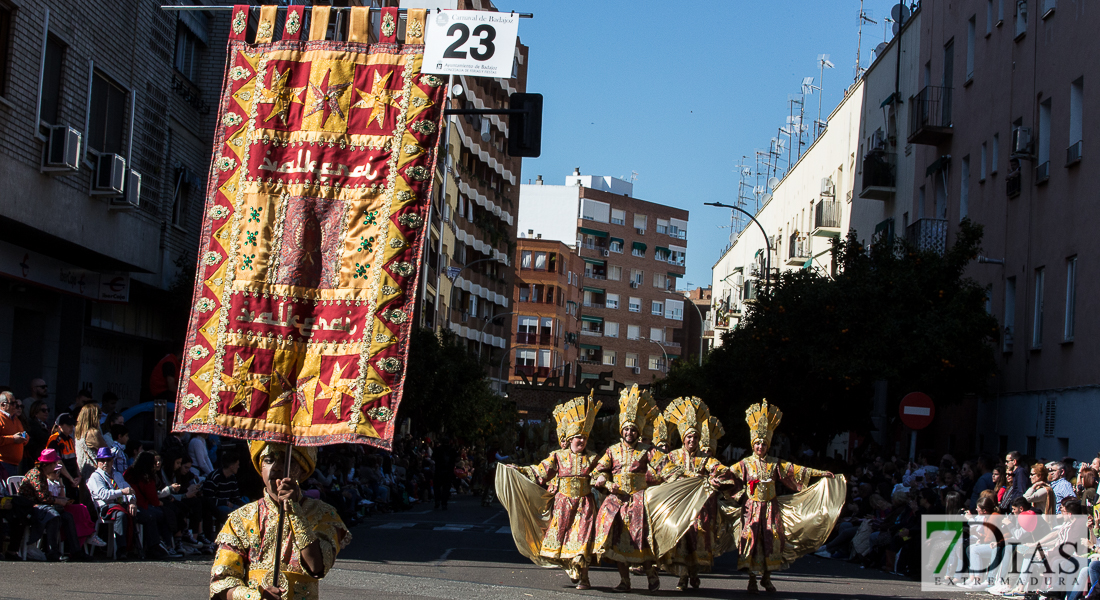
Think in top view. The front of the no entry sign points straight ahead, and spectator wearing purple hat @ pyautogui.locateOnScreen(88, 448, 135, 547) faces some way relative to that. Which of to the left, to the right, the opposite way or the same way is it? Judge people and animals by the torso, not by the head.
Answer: to the left

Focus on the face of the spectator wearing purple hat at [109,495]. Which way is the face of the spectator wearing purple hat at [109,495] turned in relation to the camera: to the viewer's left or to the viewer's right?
to the viewer's right

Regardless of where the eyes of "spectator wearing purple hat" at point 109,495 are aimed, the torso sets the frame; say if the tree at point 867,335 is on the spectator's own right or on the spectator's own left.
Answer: on the spectator's own left

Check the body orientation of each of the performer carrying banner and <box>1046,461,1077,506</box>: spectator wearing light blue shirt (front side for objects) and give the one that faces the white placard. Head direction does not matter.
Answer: the spectator wearing light blue shirt

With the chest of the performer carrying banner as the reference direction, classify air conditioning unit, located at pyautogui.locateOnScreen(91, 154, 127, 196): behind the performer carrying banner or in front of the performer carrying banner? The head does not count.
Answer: behind

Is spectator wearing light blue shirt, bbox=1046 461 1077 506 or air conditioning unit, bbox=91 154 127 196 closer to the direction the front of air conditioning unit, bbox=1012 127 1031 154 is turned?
the air conditioning unit

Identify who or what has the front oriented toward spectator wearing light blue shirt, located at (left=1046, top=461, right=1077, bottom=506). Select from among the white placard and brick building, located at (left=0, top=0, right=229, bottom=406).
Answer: the brick building

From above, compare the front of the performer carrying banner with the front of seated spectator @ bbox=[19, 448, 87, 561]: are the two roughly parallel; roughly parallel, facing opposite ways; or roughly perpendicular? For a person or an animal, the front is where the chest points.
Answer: roughly perpendicular

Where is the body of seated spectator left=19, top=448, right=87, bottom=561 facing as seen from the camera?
to the viewer's right
